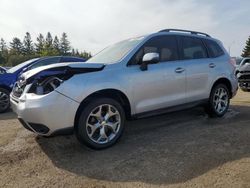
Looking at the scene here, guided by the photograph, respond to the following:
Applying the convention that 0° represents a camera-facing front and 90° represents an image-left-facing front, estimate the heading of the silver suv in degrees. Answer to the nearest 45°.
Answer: approximately 45°

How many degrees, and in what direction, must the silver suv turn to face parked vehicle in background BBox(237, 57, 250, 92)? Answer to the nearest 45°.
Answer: approximately 180°

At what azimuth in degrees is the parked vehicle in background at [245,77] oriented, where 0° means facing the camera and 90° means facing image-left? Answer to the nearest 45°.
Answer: approximately 45°
